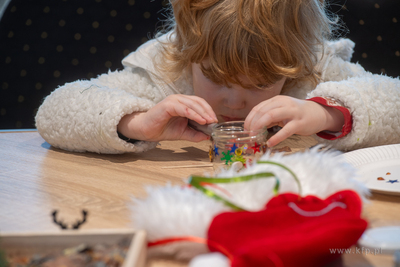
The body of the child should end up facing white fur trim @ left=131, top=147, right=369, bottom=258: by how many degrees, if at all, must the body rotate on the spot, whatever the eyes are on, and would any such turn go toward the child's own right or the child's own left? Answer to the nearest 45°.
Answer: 0° — they already face it

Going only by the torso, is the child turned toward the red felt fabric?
yes

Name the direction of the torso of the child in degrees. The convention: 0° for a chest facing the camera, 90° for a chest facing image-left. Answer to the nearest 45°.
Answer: approximately 0°
